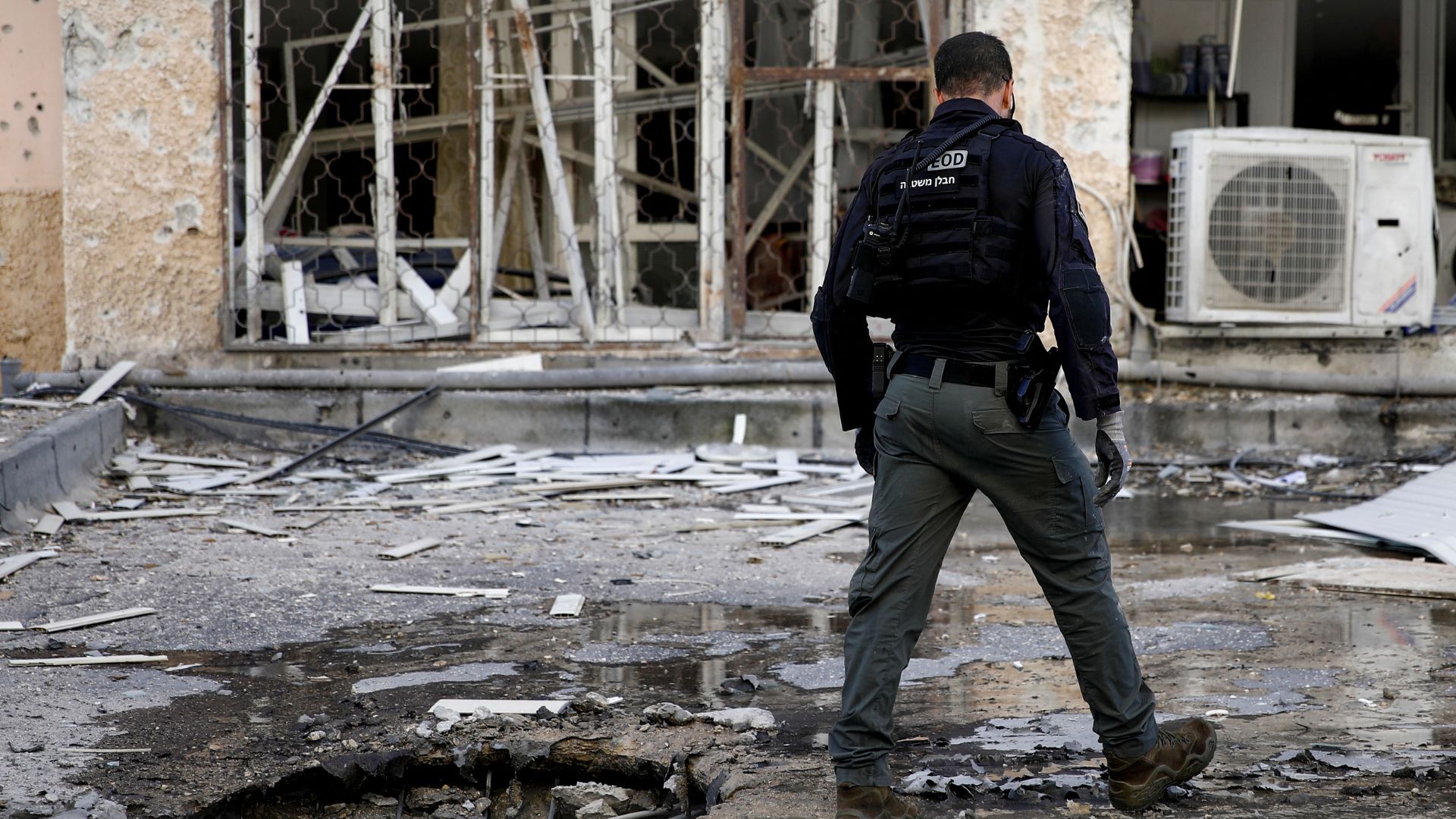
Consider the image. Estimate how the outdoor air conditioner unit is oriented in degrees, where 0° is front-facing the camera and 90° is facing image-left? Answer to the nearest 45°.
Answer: approximately 0°

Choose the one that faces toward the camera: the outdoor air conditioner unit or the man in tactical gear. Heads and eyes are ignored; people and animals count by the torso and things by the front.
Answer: the outdoor air conditioner unit

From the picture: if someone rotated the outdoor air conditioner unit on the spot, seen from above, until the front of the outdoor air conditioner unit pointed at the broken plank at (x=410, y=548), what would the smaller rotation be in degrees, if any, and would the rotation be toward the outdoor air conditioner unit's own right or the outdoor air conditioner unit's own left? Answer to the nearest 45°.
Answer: approximately 45° to the outdoor air conditioner unit's own right

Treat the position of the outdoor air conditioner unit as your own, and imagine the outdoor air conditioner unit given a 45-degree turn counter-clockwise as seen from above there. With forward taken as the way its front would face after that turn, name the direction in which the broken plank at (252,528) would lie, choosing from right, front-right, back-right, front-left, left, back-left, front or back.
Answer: right

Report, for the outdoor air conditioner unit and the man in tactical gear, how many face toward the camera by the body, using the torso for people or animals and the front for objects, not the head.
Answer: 1

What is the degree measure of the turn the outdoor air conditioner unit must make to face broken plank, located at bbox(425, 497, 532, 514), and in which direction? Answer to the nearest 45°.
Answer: approximately 45° to its right

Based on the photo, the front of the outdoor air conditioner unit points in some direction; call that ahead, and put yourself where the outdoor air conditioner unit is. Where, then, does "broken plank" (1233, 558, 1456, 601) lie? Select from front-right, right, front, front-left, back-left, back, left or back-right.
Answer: front

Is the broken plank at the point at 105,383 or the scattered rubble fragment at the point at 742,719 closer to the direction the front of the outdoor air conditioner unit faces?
the scattered rubble fragment

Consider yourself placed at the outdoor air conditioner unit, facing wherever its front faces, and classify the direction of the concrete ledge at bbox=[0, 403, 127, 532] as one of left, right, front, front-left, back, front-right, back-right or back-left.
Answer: front-right

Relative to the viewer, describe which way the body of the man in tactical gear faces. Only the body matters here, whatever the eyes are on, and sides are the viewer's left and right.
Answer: facing away from the viewer and to the right of the viewer

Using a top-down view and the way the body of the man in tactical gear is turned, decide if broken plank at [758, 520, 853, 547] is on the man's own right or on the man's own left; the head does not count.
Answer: on the man's own left

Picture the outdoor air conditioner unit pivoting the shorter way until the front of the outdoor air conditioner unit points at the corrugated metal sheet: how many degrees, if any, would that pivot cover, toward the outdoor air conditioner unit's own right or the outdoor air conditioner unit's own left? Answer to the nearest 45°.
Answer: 0° — it already faces it

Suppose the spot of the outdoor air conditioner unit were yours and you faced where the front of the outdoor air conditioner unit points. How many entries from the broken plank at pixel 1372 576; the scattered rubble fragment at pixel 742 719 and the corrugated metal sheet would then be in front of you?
3

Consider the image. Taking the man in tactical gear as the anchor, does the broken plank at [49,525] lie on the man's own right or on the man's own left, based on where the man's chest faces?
on the man's own left

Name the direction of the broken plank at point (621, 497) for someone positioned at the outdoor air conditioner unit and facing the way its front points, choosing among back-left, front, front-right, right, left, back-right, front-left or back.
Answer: front-right

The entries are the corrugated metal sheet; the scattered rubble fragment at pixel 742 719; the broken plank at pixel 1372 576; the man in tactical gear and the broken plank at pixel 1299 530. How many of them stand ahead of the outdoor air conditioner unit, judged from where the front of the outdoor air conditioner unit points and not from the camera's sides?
5

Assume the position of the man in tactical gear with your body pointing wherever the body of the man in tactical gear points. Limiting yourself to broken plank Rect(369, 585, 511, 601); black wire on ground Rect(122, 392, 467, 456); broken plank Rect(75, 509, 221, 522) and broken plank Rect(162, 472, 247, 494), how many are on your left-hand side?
4

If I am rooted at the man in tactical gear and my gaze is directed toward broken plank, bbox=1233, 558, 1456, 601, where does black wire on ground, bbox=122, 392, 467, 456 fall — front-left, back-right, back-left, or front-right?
front-left

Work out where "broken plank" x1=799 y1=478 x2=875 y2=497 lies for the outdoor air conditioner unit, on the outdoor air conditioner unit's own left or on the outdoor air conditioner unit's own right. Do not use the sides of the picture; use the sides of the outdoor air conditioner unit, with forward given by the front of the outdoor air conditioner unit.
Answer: on the outdoor air conditioner unit's own right
